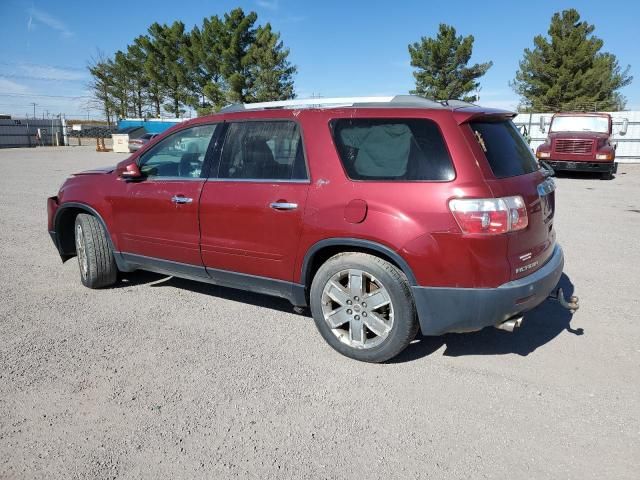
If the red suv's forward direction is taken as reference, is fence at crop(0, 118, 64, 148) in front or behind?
in front

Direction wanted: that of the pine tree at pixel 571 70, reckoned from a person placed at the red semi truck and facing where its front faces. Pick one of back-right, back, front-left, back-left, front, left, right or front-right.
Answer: back

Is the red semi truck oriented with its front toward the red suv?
yes

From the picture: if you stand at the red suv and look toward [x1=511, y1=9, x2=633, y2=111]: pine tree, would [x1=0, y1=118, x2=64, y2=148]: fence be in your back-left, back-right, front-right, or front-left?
front-left

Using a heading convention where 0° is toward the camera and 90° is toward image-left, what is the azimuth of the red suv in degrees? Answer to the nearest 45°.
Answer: approximately 135°

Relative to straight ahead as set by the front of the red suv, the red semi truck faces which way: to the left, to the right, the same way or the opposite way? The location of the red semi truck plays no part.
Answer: to the left

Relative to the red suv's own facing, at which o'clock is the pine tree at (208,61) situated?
The pine tree is roughly at 1 o'clock from the red suv.

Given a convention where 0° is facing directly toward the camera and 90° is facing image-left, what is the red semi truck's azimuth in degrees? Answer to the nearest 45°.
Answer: approximately 0°

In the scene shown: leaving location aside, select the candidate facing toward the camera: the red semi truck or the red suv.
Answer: the red semi truck

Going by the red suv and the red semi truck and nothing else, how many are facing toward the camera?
1

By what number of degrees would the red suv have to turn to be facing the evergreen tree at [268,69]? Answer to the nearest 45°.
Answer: approximately 45° to its right

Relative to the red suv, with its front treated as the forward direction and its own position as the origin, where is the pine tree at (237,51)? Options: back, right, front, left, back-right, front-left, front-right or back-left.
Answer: front-right

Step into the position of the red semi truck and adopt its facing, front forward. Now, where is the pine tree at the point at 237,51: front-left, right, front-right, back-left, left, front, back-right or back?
back-right

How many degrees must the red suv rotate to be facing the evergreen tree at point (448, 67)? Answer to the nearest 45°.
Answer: approximately 45° to its right

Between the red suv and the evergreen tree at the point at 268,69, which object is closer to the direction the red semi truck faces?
the red suv

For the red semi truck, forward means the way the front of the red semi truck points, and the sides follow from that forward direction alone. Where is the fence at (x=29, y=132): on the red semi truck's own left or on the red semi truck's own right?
on the red semi truck's own right
